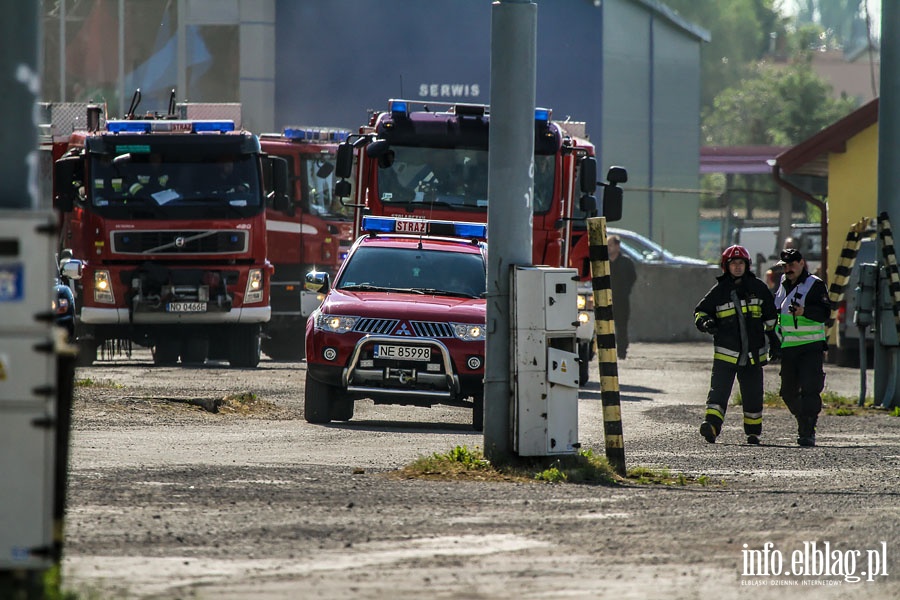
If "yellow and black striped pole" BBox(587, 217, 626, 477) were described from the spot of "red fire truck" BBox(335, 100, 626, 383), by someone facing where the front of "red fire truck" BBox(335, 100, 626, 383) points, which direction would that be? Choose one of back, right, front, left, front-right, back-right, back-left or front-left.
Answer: front

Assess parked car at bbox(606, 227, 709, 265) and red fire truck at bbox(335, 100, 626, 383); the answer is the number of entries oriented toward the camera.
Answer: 1

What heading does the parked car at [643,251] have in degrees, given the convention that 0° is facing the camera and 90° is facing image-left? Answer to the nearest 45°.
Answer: approximately 270°

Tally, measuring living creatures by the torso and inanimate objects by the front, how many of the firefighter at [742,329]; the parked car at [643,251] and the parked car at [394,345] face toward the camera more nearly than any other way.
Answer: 2

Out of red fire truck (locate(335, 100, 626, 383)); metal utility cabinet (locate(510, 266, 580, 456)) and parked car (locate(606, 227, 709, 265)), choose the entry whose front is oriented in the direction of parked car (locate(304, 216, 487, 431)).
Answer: the red fire truck

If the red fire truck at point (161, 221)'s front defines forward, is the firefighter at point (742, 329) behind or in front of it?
in front

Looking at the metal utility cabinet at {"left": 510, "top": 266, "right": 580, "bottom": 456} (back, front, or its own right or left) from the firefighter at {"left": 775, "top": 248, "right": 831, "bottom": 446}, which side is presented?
left
